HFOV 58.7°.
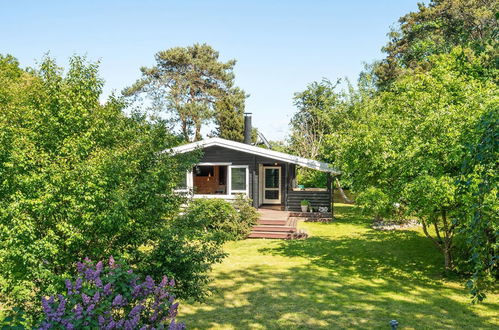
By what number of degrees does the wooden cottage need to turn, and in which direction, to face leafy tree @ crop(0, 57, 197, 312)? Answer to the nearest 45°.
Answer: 0° — it already faces it

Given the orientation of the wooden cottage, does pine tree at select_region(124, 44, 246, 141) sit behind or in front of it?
behind

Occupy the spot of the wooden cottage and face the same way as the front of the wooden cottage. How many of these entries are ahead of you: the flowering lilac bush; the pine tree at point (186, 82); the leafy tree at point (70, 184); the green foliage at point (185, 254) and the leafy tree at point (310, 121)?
3

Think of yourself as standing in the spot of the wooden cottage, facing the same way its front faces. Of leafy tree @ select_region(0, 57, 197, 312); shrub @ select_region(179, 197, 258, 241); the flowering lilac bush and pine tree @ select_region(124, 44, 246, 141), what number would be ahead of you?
3

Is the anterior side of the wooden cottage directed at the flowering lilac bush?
yes

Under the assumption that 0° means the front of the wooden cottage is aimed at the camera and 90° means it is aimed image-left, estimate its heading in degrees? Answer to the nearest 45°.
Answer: approximately 0°

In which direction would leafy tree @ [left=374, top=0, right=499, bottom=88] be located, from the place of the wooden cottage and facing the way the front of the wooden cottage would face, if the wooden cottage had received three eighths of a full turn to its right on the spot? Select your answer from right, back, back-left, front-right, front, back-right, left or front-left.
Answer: right

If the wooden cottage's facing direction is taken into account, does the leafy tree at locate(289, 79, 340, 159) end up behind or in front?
behind

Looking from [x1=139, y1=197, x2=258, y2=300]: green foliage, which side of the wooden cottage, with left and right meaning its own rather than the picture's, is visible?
front
